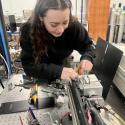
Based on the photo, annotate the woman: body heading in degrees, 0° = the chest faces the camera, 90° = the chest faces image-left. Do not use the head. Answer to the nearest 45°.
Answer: approximately 315°
